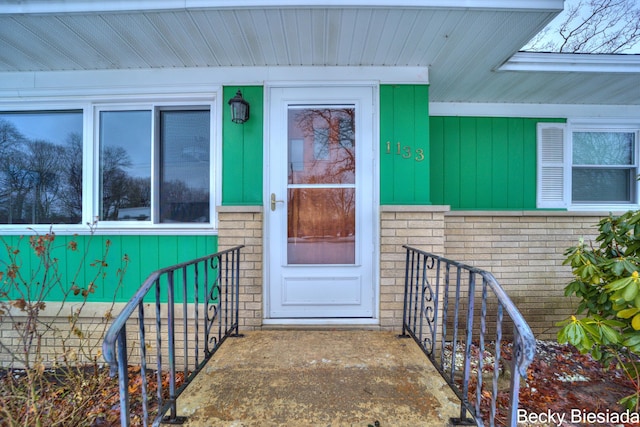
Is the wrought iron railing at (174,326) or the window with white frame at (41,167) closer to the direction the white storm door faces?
the wrought iron railing

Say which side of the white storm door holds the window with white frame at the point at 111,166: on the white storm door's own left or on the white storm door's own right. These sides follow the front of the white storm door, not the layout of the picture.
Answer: on the white storm door's own right

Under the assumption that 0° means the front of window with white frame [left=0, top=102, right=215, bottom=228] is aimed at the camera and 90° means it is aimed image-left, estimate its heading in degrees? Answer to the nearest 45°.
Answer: approximately 0°

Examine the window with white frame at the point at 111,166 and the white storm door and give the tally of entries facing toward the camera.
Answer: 2

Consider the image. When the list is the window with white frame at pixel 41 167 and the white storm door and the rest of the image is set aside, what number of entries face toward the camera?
2

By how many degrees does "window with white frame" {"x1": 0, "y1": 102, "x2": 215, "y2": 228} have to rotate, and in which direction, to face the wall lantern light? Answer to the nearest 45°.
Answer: approximately 45° to its left

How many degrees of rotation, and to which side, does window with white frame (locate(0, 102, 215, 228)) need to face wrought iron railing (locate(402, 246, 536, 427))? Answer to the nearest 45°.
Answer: approximately 45° to its left

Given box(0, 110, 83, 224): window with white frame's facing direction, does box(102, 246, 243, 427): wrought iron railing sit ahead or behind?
ahead

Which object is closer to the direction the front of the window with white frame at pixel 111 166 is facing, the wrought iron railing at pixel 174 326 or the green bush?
the wrought iron railing

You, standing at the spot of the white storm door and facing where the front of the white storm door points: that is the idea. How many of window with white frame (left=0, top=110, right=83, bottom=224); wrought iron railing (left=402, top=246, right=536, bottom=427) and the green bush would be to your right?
1

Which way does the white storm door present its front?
toward the camera
